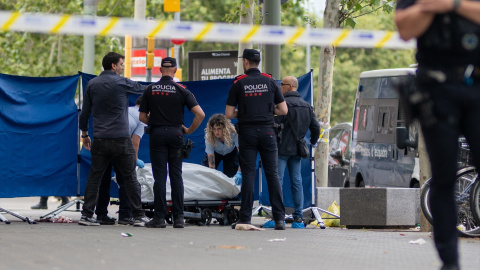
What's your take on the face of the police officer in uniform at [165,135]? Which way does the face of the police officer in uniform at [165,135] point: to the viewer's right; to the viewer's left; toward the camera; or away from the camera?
away from the camera

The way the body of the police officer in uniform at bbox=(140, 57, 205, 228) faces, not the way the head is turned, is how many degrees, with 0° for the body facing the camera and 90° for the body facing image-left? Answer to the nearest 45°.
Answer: approximately 180°

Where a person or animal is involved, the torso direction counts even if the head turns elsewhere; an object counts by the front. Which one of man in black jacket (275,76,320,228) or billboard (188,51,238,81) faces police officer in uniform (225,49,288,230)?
the billboard

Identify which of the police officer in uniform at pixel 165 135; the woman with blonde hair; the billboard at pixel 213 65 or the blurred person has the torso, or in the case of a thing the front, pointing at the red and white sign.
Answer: the police officer in uniform

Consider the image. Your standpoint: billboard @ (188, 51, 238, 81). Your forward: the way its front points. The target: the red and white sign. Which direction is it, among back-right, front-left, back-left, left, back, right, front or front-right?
back-right

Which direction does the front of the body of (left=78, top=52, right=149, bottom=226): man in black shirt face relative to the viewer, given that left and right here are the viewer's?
facing away from the viewer and to the right of the viewer

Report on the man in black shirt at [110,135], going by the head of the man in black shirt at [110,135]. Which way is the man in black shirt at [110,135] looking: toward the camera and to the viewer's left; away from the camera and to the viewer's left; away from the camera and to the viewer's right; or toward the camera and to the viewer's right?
away from the camera and to the viewer's right

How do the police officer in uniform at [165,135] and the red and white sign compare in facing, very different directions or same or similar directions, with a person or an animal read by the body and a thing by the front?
very different directions

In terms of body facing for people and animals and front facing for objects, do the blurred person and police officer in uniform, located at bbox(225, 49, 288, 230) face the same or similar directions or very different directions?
very different directions
